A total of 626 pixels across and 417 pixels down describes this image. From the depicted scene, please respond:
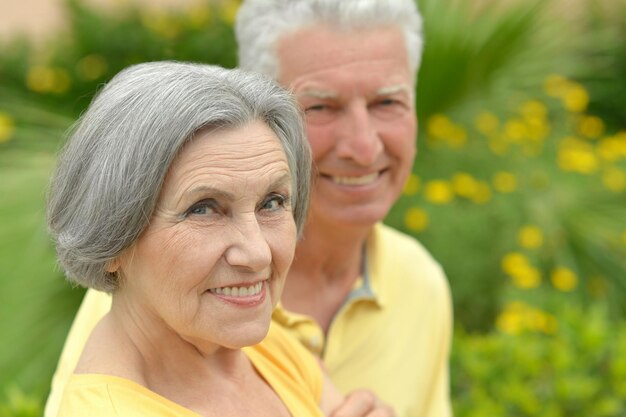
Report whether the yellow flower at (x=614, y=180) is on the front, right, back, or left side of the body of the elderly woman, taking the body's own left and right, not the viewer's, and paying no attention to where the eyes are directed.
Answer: left

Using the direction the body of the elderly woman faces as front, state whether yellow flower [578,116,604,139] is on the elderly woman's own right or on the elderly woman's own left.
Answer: on the elderly woman's own left

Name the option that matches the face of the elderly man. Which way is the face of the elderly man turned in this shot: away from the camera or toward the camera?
toward the camera

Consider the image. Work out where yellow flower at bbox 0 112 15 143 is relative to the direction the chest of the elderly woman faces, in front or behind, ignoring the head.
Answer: behind

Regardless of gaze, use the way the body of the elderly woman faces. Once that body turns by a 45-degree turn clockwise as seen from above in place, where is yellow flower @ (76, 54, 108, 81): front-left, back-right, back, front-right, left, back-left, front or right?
back

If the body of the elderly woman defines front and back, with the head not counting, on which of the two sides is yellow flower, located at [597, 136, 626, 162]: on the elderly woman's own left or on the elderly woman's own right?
on the elderly woman's own left

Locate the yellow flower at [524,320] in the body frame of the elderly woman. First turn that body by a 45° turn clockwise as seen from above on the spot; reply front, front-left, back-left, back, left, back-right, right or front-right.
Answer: back-left

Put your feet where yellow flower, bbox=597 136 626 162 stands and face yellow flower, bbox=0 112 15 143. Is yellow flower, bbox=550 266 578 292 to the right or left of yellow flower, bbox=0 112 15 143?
left

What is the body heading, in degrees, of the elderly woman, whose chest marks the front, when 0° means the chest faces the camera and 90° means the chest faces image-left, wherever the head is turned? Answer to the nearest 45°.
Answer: approximately 315°
